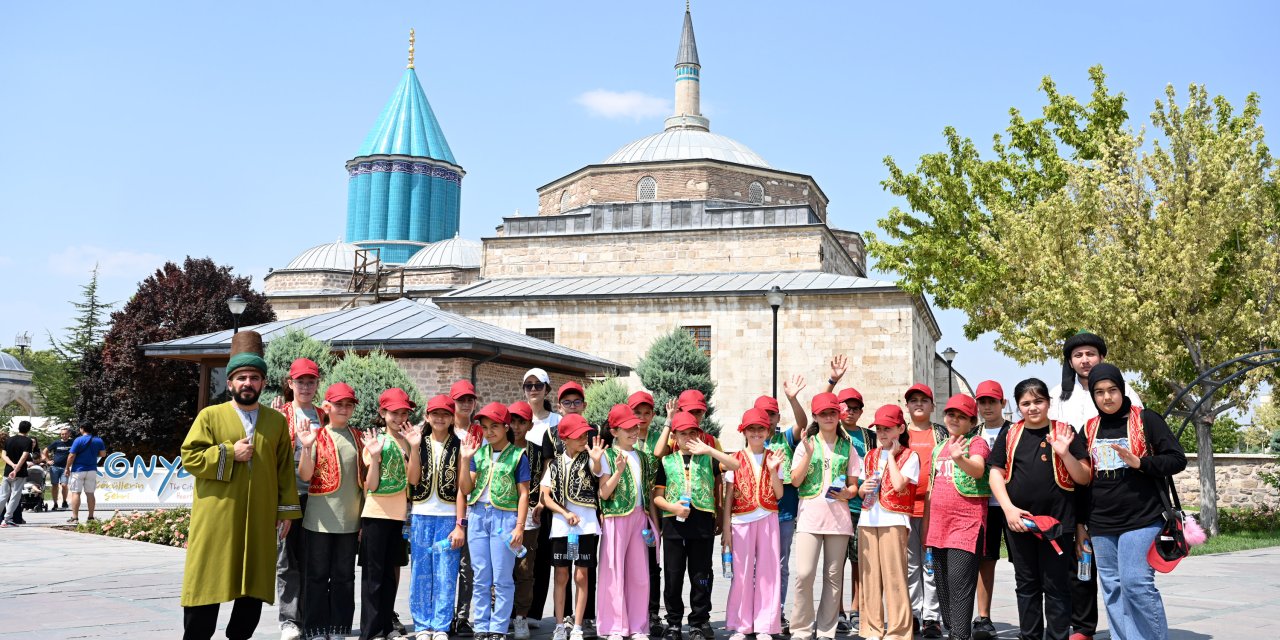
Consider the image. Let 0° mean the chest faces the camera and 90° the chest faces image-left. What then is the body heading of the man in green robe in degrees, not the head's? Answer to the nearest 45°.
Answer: approximately 0°

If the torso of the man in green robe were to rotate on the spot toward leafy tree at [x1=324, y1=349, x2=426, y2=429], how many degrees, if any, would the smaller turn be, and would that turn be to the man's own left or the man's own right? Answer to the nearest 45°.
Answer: approximately 180°

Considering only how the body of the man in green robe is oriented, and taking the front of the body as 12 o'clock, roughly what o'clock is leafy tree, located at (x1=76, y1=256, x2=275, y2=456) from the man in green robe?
The leafy tree is roughly at 6 o'clock from the man in green robe.

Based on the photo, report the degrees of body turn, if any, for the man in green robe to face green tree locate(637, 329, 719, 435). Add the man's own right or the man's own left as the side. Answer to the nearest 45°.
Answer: approximately 135° to the man's own left

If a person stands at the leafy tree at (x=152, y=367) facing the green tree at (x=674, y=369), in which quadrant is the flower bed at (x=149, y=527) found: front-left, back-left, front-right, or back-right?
front-right

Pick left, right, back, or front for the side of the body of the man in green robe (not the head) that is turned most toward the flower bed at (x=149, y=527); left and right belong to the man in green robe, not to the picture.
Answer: back

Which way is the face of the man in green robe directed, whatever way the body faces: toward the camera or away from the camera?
toward the camera

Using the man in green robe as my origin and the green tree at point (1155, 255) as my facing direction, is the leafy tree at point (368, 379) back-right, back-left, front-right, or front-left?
front-left

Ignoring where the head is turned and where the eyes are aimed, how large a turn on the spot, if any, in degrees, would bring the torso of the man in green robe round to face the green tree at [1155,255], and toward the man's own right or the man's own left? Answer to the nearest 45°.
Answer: approximately 135° to the man's own left

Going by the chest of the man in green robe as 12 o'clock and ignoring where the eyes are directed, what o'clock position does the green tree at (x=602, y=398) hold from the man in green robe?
The green tree is roughly at 7 o'clock from the man in green robe.
